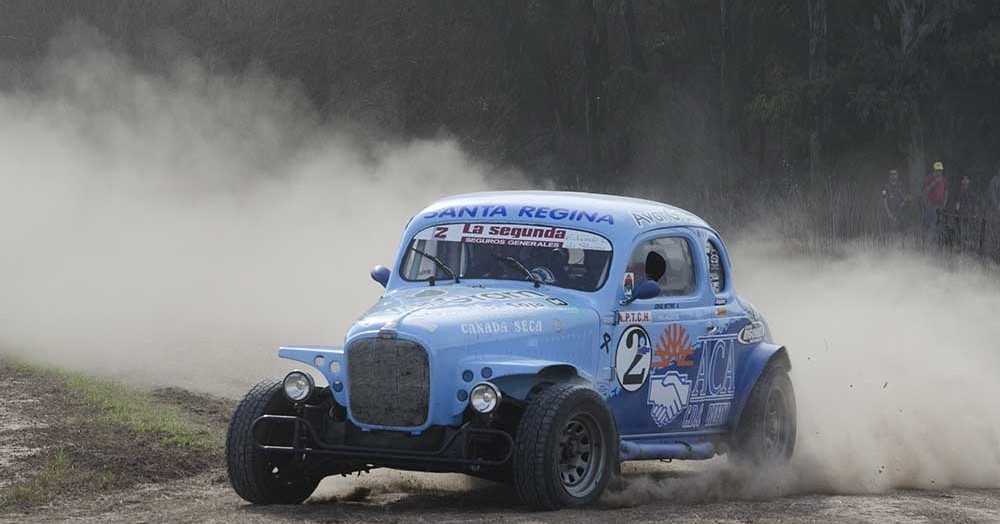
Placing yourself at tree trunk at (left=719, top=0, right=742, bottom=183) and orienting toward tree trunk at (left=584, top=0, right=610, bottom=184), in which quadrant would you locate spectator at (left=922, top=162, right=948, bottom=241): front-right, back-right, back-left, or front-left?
back-left

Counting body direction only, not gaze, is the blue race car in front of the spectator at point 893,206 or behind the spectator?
in front

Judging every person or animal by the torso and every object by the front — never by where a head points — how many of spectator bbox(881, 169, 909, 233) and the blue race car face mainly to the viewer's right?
0

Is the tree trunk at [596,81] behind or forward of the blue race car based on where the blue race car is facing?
behind

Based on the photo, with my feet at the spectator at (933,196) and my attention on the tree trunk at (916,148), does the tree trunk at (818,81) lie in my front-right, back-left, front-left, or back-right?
front-left

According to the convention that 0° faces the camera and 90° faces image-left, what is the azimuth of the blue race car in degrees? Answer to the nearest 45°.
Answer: approximately 45°

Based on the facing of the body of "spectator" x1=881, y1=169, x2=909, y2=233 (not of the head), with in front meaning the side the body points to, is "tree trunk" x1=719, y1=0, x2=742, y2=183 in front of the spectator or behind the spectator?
behind

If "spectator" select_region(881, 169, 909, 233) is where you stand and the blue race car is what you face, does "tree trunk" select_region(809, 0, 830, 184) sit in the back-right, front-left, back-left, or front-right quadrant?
back-right

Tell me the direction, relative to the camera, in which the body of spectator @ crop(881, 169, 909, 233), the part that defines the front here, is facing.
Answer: toward the camera

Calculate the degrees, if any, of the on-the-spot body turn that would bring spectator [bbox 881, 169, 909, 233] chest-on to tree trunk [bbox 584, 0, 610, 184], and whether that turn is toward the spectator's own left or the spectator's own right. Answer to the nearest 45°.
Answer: approximately 135° to the spectator's own right
